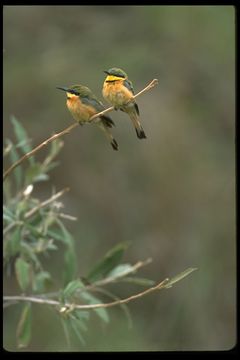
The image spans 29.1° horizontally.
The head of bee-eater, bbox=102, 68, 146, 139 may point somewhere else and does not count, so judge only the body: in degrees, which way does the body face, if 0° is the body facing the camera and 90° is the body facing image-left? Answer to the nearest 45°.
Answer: approximately 45°

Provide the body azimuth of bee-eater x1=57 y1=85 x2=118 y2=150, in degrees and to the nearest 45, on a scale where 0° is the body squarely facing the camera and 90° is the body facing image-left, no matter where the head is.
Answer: approximately 90°
